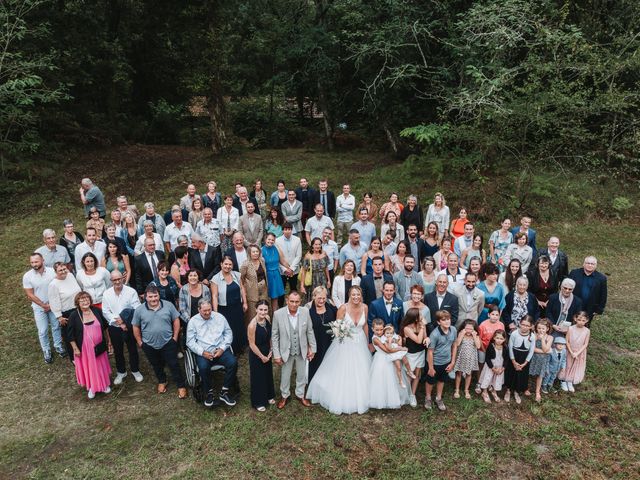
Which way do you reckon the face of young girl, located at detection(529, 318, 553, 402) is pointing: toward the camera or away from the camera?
toward the camera

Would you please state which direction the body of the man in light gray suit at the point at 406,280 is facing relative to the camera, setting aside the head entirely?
toward the camera

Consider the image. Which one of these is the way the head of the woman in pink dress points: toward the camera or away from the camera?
toward the camera

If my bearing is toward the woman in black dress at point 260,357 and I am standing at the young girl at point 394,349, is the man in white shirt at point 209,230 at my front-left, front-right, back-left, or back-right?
front-right

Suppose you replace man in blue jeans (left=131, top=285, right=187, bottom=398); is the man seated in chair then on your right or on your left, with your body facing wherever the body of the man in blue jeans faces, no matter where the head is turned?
on your left

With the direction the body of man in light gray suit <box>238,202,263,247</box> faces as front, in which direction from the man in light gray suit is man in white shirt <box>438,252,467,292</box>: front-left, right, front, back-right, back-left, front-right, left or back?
front-left

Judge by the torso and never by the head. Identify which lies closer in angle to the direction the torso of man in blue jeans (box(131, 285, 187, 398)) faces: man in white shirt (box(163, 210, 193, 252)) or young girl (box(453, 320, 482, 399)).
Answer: the young girl

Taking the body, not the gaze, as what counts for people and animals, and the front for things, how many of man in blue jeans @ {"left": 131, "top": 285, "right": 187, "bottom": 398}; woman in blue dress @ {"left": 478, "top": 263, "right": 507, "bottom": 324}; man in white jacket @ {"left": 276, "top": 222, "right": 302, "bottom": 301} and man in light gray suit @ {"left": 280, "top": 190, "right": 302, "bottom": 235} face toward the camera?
4

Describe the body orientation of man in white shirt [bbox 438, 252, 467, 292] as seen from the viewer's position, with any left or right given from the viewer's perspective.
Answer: facing the viewer

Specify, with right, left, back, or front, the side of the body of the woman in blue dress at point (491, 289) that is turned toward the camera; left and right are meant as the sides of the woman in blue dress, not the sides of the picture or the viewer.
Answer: front

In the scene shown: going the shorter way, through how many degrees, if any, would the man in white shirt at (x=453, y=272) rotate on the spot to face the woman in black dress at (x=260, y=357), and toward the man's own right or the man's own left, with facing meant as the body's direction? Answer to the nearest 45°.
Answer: approximately 45° to the man's own right

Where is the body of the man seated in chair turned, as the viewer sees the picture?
toward the camera

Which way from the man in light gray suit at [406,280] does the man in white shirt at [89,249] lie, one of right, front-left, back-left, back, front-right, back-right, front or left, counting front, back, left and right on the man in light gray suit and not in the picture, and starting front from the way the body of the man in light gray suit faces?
right

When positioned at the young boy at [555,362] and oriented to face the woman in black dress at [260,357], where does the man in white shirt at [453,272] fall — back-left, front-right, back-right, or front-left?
front-right
